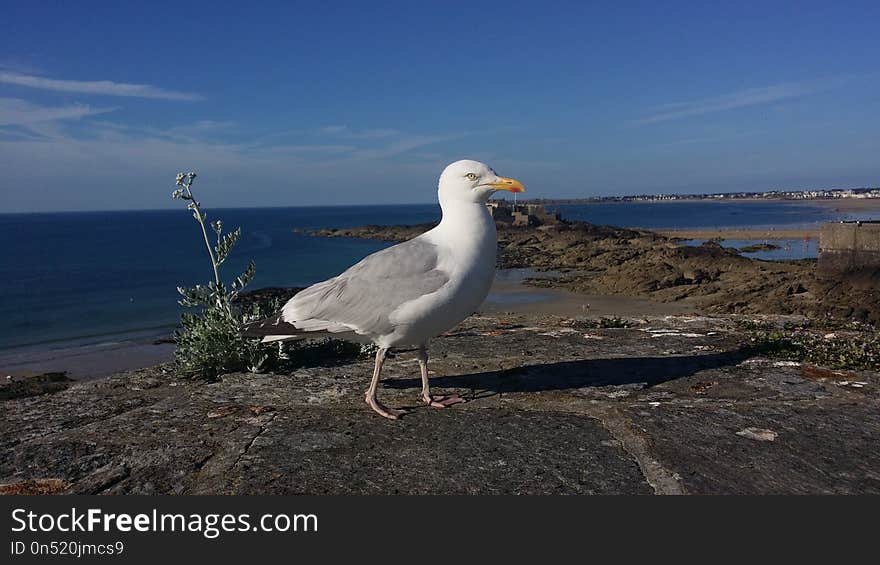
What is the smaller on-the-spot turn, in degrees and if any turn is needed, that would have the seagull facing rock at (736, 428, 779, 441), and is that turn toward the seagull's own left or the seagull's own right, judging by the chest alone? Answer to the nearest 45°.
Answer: approximately 45° to the seagull's own right

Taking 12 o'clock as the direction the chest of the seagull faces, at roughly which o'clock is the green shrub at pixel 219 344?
The green shrub is roughly at 7 o'clock from the seagull.

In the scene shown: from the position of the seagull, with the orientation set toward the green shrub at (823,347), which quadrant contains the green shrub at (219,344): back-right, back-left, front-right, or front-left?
back-left

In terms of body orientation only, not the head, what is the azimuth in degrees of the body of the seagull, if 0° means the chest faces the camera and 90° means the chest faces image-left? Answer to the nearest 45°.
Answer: approximately 270°

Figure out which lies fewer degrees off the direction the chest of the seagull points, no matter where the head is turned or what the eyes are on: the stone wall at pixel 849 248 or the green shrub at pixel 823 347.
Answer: the green shrub

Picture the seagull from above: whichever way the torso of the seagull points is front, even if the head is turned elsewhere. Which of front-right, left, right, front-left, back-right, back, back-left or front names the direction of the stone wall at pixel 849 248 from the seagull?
front-left

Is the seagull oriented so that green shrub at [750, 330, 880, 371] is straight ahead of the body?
yes

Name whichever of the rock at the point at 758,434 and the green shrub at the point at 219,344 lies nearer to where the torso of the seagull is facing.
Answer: the rock
